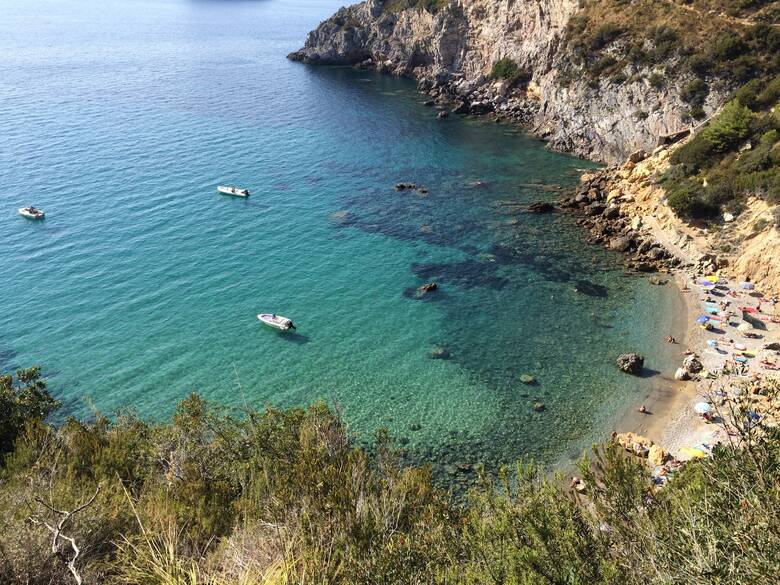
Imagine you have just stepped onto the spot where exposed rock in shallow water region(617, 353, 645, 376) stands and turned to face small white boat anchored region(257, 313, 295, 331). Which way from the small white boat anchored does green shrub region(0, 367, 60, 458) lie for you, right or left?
left

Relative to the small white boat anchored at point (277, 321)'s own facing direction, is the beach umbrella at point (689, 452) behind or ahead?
behind

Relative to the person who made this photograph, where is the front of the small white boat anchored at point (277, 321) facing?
facing away from the viewer and to the left of the viewer

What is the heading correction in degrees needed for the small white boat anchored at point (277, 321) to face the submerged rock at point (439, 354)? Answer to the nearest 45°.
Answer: approximately 180°

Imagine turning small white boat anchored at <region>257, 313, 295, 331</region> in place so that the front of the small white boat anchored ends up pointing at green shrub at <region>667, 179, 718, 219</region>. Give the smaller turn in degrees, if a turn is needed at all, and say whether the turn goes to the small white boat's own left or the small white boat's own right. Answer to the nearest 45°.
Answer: approximately 135° to the small white boat's own right

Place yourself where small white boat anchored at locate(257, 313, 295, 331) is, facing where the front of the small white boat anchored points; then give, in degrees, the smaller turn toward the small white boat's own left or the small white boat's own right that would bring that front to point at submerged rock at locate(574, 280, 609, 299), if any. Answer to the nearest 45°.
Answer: approximately 135° to the small white boat's own right

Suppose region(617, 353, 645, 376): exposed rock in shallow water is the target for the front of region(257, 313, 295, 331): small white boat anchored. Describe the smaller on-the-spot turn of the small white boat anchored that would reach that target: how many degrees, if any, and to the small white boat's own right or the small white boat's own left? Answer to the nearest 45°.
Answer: approximately 180°

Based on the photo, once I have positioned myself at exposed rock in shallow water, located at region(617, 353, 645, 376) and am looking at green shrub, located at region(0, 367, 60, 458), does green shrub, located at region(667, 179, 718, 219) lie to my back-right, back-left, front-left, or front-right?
back-right

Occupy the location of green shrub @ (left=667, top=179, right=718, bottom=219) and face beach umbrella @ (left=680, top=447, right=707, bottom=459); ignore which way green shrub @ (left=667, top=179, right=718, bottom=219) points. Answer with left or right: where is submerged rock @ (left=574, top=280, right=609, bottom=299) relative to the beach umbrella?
right

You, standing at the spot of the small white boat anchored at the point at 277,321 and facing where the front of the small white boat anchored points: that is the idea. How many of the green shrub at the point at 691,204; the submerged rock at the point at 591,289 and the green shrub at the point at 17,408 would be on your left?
1

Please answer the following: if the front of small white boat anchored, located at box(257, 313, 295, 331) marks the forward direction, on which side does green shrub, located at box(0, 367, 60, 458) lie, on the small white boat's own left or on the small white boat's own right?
on the small white boat's own left
